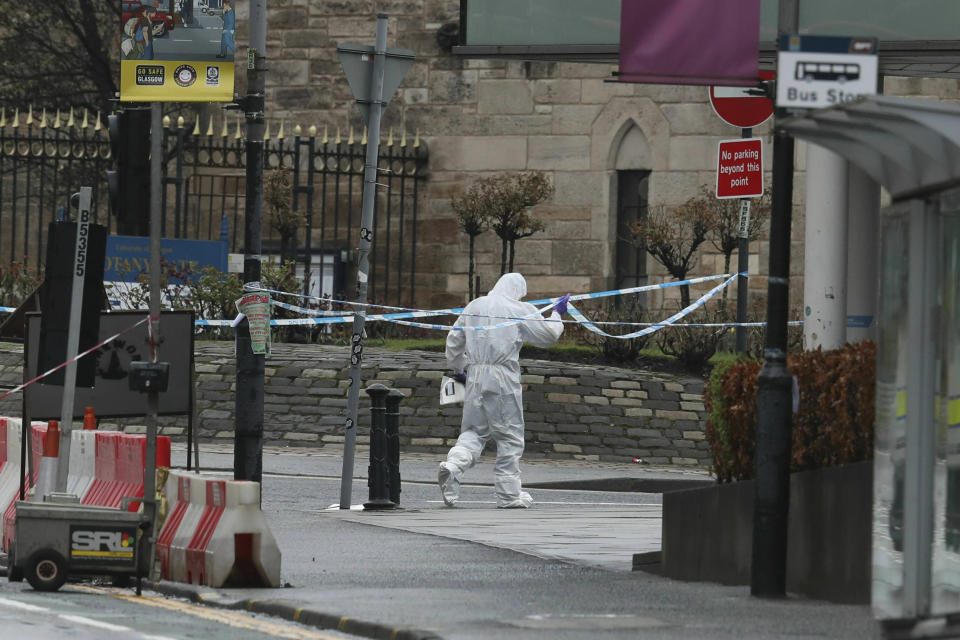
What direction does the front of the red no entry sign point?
toward the camera

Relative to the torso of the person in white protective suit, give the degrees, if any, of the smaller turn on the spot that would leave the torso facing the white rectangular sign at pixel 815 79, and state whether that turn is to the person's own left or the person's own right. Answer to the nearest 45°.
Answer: approximately 135° to the person's own right

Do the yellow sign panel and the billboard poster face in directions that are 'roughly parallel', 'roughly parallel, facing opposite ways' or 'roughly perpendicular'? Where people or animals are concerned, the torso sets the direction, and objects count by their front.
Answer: roughly parallel

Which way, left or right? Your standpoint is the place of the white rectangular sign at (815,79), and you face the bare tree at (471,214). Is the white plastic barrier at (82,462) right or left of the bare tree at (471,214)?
left

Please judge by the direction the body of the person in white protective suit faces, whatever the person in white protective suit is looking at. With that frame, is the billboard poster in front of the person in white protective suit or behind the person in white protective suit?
behind

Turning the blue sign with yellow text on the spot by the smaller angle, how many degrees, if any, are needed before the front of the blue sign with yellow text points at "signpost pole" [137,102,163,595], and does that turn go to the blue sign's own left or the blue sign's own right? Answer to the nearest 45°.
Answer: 0° — it already faces it

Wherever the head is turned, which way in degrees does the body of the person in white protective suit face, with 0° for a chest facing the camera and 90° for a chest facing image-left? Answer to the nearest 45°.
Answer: approximately 225°

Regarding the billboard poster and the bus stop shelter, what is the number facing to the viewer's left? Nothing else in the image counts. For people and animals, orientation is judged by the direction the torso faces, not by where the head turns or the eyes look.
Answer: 1

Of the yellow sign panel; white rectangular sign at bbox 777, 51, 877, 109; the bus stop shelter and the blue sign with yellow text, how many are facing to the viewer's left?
1

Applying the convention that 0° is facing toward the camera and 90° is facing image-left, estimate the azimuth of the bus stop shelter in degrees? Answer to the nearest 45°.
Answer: approximately 90°

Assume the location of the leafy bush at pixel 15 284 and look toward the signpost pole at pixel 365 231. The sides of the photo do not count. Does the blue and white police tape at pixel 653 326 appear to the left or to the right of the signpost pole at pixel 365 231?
left

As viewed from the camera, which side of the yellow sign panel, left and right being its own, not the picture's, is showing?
front

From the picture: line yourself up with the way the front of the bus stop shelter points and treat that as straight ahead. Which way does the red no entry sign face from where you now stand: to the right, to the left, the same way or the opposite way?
to the left
